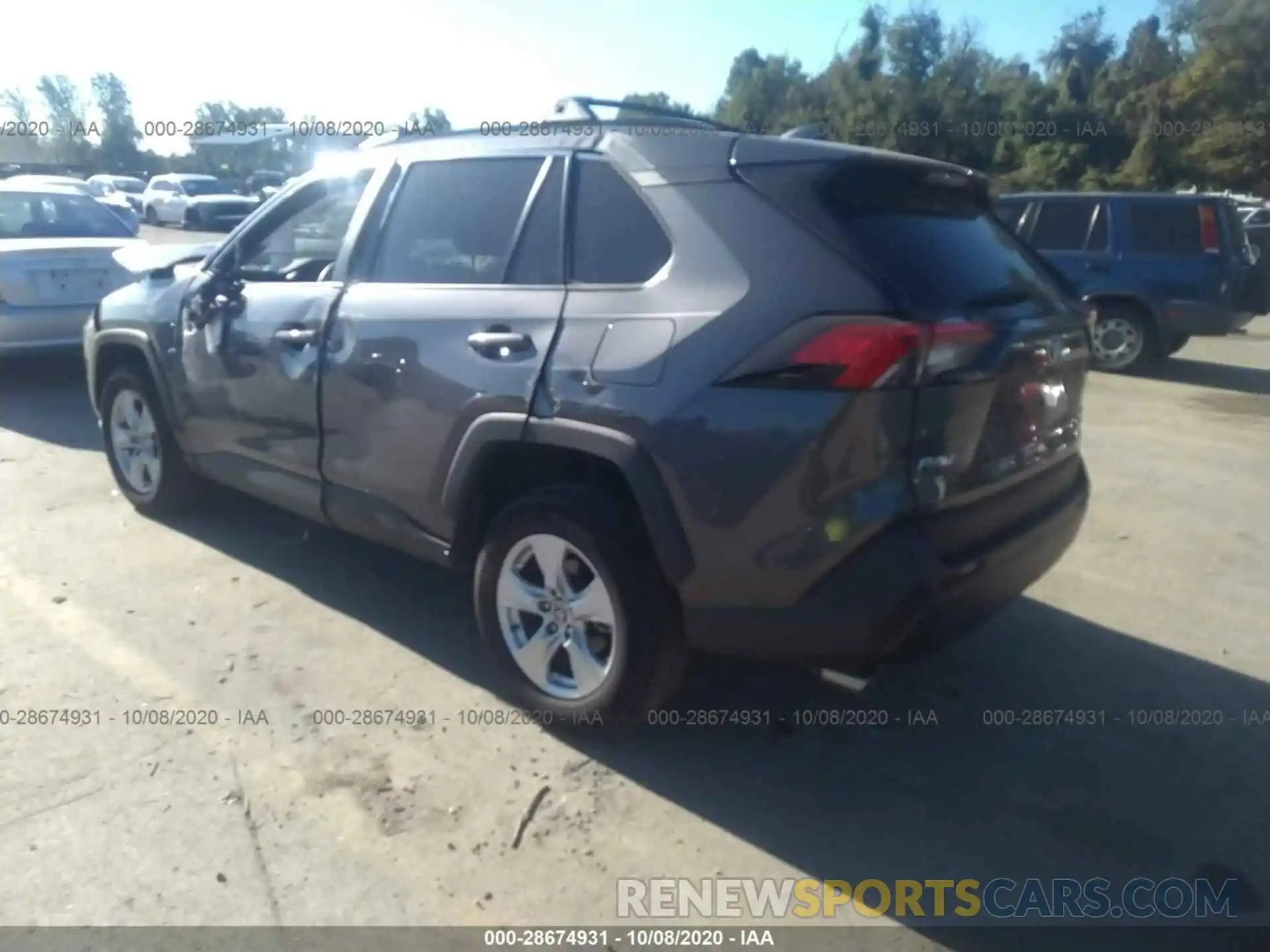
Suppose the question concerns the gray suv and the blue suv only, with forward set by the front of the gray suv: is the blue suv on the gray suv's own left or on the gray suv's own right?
on the gray suv's own right

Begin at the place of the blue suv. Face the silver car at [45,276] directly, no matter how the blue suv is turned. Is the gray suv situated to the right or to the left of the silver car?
left

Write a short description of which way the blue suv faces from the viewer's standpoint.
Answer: facing away from the viewer and to the left of the viewer

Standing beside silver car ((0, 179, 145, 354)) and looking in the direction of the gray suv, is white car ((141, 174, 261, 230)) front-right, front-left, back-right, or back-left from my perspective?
back-left

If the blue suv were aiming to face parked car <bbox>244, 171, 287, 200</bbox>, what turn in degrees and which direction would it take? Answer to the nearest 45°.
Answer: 0° — it already faces it

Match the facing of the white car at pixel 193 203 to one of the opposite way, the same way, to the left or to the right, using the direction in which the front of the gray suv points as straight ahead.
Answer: the opposite way

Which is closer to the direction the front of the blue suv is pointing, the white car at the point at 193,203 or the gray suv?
the white car

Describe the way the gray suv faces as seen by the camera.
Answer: facing away from the viewer and to the left of the viewer

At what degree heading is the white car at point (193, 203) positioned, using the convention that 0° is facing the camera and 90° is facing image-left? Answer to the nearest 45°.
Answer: approximately 315°

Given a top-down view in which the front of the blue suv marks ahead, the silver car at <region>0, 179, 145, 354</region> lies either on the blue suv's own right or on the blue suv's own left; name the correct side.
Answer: on the blue suv's own left
